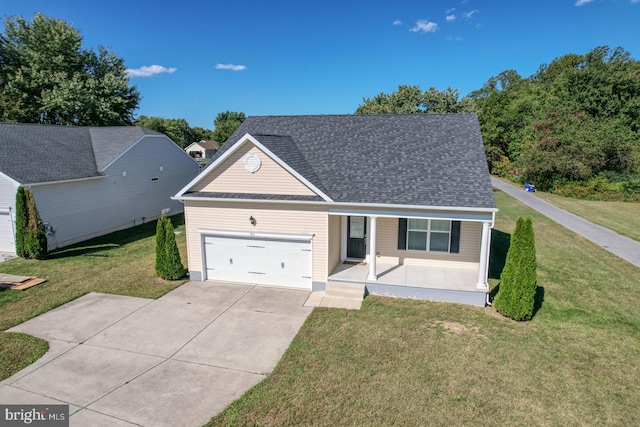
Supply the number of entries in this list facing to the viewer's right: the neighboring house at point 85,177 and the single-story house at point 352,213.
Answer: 0

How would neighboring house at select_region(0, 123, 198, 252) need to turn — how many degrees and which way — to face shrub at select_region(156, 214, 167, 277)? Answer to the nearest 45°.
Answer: approximately 45° to its left

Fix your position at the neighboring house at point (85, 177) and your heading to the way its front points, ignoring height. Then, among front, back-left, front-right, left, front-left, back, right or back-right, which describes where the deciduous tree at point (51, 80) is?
back-right

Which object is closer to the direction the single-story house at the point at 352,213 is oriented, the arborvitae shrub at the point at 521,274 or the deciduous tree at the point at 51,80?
the arborvitae shrub

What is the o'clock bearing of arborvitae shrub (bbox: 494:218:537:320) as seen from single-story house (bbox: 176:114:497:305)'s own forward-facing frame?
The arborvitae shrub is roughly at 10 o'clock from the single-story house.

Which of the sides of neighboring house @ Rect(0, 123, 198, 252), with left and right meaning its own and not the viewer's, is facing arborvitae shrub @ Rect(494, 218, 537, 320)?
left

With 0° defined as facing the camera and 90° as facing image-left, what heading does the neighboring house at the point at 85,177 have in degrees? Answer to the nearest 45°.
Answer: approximately 45°

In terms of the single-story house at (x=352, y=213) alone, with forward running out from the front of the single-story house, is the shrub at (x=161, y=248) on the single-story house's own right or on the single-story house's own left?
on the single-story house's own right

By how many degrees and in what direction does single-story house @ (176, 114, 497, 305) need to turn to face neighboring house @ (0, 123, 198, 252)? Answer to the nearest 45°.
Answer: approximately 135° to its right

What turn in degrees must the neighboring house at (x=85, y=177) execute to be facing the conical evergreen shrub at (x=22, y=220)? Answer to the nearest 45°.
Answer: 0° — it already faces it

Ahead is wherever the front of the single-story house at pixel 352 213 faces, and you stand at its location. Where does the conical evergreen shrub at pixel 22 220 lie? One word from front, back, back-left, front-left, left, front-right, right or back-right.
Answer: right

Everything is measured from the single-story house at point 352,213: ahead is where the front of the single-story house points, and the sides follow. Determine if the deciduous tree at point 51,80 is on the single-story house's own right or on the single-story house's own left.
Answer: on the single-story house's own right
